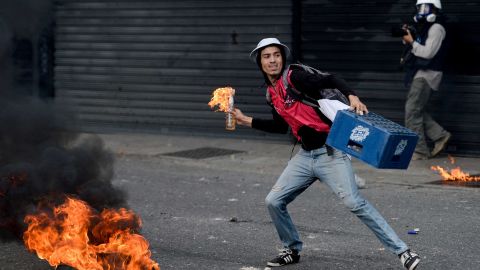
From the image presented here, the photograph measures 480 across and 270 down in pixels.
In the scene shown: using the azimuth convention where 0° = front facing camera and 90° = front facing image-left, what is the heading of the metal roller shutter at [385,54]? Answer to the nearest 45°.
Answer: approximately 0°

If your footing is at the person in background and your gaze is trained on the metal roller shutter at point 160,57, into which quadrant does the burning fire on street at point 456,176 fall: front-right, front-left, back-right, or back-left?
back-left

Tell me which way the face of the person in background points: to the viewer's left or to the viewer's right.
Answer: to the viewer's left

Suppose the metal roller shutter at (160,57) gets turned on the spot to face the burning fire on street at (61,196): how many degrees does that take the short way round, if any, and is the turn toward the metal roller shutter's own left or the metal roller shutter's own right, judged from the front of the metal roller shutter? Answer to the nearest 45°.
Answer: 0° — it already faces it

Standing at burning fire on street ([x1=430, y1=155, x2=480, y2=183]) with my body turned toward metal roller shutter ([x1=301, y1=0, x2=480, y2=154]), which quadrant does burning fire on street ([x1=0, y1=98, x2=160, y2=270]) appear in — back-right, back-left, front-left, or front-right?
back-left

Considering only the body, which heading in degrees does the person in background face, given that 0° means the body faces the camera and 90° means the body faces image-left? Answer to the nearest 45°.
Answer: approximately 90°

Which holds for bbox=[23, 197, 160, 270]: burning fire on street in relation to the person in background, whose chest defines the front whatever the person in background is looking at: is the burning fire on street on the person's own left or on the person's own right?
on the person's own left

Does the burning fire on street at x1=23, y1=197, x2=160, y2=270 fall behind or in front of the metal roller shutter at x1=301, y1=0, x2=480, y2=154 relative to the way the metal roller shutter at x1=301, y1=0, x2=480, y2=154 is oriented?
in front

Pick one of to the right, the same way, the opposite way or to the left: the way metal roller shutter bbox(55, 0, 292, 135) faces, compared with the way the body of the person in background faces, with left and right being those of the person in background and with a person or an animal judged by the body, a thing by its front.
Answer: to the left

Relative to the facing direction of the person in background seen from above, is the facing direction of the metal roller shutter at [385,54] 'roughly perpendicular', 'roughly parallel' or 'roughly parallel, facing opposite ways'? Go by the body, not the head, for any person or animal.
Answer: roughly perpendicular
